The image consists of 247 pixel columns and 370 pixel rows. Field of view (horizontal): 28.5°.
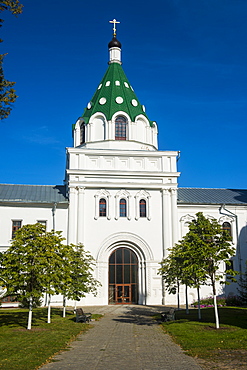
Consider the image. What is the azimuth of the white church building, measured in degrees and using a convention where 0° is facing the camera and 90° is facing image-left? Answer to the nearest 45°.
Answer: approximately 0°

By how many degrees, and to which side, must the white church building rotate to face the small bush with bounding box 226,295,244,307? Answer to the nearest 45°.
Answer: approximately 90° to its left

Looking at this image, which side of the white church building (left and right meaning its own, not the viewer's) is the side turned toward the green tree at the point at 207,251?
front

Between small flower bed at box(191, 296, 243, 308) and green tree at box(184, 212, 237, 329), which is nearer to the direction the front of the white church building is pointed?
the green tree
